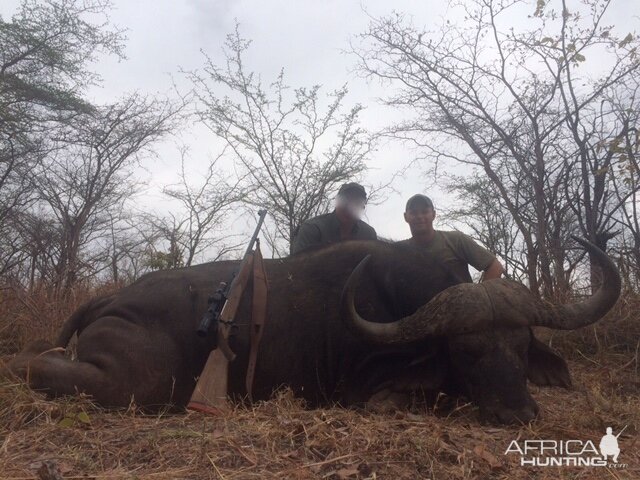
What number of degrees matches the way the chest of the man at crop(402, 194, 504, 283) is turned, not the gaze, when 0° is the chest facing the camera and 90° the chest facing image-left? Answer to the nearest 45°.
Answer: approximately 0°

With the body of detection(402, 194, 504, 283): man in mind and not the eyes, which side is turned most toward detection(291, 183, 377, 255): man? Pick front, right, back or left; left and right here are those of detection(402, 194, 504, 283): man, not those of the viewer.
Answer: right
